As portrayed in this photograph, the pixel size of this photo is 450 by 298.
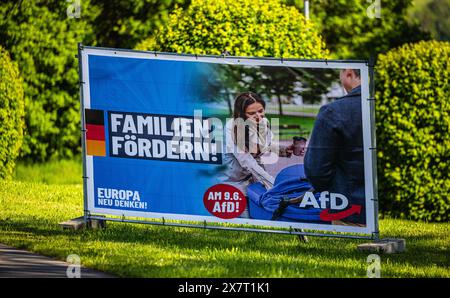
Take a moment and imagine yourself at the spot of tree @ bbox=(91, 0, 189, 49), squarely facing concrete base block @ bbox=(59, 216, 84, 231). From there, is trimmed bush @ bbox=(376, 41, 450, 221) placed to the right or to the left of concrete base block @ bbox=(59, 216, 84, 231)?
left

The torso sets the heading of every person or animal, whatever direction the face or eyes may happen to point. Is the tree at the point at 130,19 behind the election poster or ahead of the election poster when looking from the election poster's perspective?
behind

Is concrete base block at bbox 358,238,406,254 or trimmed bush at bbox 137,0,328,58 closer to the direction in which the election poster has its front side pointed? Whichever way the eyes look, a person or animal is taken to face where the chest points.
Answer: the concrete base block

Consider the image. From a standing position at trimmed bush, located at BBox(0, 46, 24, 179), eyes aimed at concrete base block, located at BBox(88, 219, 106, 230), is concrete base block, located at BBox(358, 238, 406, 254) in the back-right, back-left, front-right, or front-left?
front-left

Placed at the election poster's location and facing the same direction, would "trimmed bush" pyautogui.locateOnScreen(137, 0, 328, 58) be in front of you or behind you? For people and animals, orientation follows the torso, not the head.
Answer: behind

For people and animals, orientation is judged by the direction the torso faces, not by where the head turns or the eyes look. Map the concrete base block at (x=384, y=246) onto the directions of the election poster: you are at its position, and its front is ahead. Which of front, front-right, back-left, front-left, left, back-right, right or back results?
left

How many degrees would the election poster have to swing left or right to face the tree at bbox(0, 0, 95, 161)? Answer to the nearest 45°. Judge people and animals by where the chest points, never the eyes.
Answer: approximately 135° to its right

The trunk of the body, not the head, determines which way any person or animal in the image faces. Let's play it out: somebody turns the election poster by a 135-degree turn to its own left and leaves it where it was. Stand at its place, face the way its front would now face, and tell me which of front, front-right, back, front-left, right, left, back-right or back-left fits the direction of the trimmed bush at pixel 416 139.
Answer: front

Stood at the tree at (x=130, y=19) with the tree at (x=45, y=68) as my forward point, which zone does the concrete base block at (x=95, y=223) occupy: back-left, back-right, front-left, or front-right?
front-left

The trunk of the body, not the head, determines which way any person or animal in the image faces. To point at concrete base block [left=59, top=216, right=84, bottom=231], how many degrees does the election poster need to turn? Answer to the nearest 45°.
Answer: approximately 90° to its right

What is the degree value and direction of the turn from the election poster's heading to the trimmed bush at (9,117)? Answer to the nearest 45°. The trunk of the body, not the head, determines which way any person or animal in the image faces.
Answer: approximately 135° to its right

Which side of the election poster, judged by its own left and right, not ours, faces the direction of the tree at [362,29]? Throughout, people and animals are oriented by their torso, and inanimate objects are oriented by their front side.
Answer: back

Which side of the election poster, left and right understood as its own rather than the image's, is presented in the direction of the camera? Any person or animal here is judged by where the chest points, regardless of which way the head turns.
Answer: front
